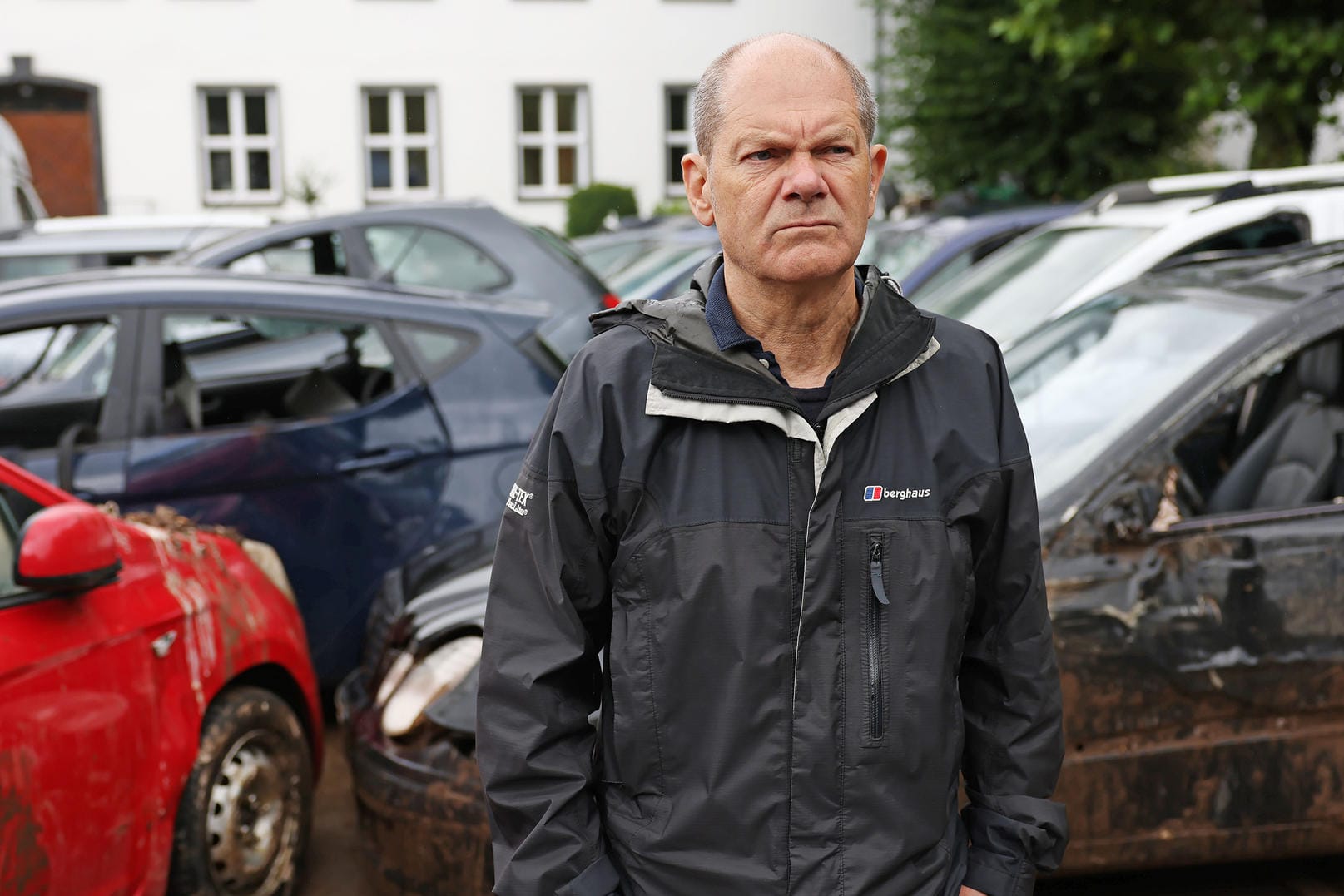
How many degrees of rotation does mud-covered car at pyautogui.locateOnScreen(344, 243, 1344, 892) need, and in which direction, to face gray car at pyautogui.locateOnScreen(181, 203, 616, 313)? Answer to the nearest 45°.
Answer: approximately 90° to its right

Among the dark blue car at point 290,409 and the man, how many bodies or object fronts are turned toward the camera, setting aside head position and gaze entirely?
1

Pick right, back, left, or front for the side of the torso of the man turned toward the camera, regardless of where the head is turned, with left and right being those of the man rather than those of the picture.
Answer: front

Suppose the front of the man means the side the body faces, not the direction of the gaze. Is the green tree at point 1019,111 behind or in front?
behind

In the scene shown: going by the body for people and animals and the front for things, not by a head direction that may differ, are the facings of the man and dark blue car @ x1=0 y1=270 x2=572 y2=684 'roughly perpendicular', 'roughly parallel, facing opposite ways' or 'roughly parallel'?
roughly perpendicular

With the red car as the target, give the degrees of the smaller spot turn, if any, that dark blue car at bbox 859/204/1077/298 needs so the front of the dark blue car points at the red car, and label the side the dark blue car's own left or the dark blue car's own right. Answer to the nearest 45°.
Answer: approximately 45° to the dark blue car's own left

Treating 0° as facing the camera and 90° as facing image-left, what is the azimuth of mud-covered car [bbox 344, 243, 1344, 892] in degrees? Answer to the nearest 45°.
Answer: approximately 45°

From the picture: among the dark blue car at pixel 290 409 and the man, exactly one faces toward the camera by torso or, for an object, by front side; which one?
the man
